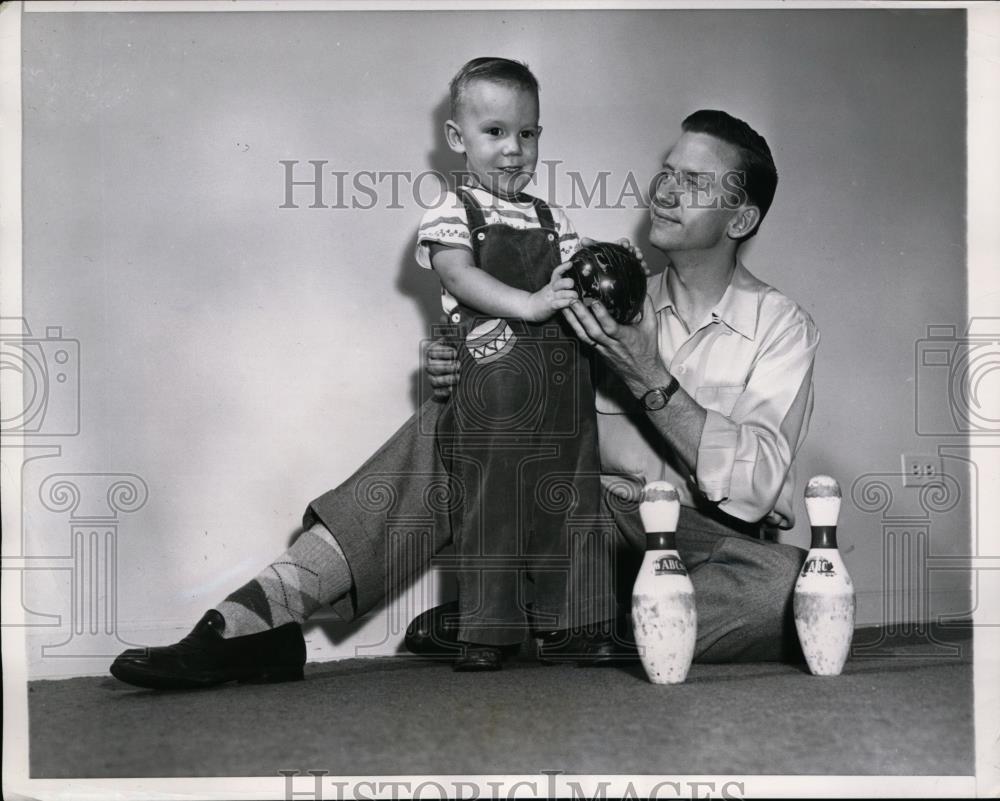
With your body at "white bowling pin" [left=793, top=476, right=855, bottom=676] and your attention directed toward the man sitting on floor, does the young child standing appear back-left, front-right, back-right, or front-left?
front-left

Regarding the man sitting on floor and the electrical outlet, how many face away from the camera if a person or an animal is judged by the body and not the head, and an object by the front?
0

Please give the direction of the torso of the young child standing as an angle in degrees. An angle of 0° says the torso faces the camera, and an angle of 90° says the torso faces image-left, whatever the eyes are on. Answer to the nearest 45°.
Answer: approximately 315°

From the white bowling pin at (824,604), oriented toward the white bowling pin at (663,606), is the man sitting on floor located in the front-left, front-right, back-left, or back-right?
front-right

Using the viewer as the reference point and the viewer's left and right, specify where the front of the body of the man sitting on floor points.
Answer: facing the viewer and to the left of the viewer

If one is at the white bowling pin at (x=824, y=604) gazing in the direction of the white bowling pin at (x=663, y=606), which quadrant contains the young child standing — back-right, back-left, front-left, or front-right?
front-right

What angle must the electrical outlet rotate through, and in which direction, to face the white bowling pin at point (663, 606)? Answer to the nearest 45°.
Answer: approximately 45° to its right

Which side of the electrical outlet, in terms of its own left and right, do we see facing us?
front

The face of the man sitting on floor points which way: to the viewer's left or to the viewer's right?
to the viewer's left
